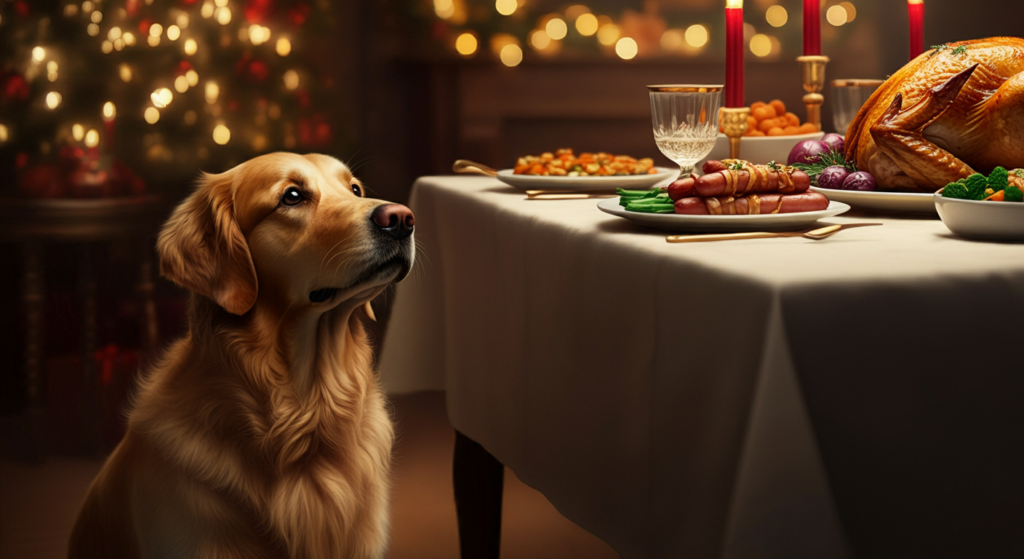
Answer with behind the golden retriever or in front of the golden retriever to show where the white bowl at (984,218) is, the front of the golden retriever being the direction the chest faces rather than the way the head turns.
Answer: in front

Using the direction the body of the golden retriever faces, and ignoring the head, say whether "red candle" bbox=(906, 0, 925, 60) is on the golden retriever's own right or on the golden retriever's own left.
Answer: on the golden retriever's own left

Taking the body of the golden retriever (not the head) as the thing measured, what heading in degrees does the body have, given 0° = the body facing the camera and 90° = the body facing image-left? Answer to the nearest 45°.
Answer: approximately 315°

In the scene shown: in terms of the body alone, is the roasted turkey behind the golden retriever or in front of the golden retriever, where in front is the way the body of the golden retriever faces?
in front
